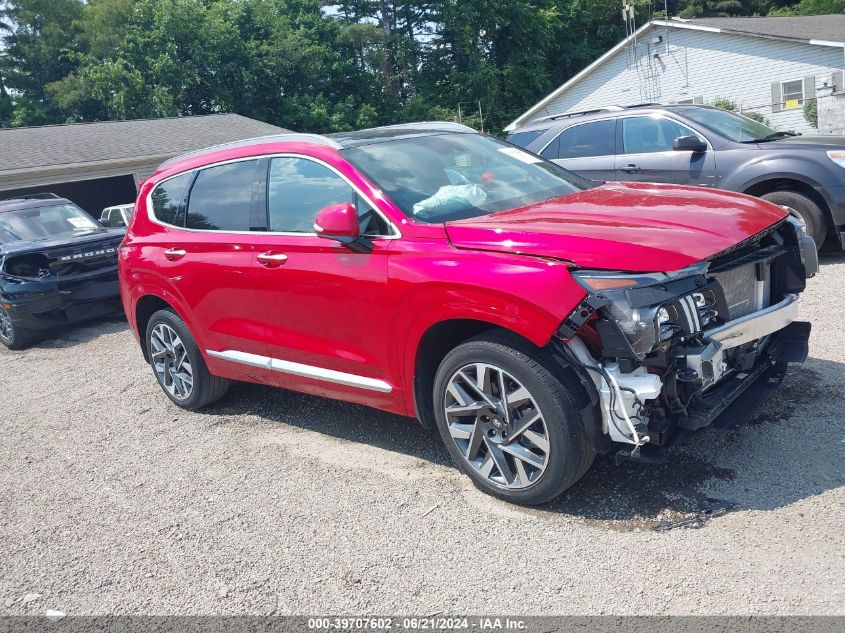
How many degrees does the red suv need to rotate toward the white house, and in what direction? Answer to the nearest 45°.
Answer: approximately 135° to its left

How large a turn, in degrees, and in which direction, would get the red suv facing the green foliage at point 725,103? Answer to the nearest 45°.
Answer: approximately 135° to its left

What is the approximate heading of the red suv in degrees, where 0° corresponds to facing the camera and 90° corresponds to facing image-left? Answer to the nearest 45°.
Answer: approximately 315°

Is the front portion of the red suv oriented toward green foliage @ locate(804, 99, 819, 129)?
no

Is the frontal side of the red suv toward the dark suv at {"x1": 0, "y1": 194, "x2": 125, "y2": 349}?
no
